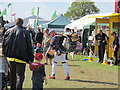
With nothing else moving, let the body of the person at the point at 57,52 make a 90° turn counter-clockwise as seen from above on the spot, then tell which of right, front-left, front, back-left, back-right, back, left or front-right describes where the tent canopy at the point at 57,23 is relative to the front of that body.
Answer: back-left

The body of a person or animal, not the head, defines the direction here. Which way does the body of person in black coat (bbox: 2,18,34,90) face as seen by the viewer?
away from the camera

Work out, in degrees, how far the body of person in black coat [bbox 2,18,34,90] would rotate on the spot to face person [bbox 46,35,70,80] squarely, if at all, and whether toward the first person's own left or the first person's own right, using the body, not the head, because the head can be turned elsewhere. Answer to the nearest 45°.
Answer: approximately 45° to the first person's own right

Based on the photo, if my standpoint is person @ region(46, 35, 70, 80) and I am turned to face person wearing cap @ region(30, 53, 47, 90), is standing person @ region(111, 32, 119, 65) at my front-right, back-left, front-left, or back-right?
back-left

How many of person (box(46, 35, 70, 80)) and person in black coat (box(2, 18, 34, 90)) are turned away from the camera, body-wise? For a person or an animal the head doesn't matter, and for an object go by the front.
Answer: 1
